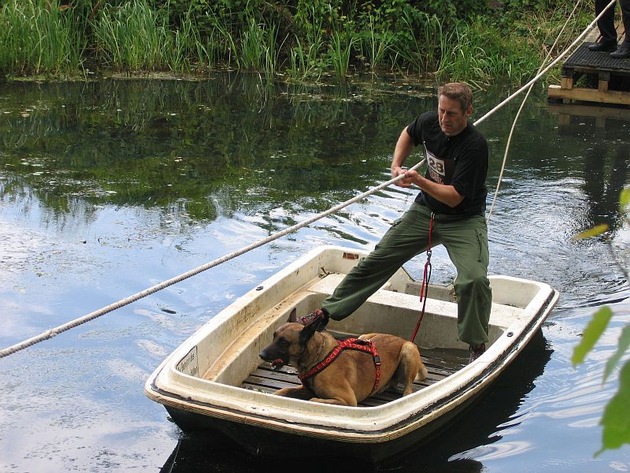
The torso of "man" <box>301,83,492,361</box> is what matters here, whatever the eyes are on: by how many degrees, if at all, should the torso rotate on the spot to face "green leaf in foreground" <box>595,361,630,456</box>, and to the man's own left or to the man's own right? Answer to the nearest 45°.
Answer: approximately 45° to the man's own left

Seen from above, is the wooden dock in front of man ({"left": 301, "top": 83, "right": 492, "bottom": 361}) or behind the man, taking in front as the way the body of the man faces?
behind

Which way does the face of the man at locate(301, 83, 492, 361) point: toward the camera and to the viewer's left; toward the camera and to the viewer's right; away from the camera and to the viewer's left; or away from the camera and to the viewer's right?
toward the camera and to the viewer's left

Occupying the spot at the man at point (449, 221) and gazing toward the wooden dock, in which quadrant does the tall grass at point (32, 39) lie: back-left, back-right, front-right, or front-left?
front-left

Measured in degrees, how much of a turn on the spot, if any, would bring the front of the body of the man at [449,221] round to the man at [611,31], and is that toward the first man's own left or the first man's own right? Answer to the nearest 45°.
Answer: approximately 135° to the first man's own right

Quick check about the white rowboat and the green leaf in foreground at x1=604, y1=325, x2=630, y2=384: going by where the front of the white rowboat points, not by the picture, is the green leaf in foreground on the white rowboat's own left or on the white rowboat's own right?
on the white rowboat's own left

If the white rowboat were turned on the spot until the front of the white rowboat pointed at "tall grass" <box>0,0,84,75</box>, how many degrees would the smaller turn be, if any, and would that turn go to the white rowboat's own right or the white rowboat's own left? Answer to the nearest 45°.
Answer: approximately 90° to the white rowboat's own right

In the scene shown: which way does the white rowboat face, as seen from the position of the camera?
facing the viewer and to the left of the viewer

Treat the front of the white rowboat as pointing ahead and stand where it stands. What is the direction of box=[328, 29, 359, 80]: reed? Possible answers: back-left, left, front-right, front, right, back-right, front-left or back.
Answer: back-right

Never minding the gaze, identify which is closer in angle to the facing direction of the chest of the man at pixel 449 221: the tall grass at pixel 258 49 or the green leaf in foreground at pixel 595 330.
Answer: the green leaf in foreground

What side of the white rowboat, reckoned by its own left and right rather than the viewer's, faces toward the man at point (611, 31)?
back

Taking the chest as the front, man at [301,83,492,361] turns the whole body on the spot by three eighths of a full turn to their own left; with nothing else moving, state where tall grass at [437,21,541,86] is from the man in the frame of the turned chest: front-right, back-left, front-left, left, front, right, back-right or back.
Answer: left

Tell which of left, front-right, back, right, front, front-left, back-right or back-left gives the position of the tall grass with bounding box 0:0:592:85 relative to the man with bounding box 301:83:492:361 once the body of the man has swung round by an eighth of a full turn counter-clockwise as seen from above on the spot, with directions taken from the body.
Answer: back

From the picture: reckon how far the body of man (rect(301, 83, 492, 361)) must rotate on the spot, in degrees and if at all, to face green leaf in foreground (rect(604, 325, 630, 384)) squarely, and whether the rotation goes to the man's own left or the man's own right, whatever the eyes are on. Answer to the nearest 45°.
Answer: approximately 45° to the man's own left

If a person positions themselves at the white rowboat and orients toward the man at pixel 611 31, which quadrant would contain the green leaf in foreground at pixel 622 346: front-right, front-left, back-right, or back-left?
back-right

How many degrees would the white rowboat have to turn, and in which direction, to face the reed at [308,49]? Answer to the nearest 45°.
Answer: approximately 135° to its right
